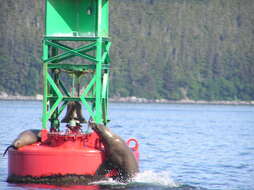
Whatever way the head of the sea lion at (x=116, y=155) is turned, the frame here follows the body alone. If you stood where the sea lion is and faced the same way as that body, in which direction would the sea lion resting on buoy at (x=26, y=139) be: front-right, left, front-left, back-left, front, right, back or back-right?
front

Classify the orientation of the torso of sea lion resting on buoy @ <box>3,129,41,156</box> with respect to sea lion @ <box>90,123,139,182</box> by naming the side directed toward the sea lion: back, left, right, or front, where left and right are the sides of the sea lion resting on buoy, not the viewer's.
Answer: front

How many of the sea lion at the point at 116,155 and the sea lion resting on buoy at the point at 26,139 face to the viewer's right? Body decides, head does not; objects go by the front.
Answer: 1

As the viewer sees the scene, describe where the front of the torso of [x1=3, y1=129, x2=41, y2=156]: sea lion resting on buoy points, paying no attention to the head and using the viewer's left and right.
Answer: facing to the right of the viewer

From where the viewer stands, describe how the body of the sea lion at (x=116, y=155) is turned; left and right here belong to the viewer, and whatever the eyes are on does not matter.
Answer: facing to the left of the viewer

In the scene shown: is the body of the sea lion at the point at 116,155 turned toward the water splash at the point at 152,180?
no

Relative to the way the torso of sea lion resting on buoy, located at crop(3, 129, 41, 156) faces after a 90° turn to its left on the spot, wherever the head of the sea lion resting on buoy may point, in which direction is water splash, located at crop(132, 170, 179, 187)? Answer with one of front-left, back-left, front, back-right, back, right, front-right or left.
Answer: right
